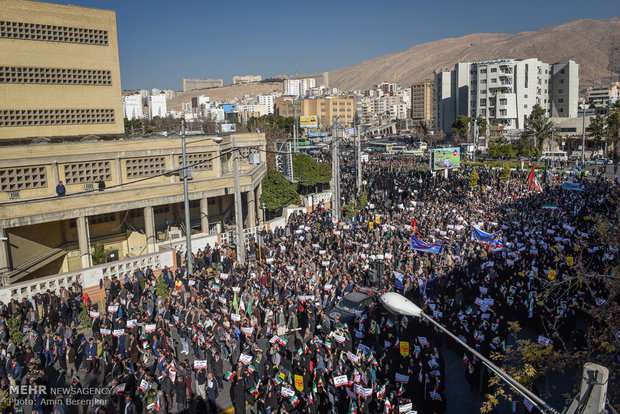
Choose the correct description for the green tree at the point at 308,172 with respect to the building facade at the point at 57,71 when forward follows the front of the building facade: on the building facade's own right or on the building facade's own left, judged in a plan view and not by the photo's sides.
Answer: on the building facade's own left

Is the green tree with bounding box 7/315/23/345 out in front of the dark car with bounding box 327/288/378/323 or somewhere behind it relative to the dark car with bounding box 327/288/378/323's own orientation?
in front

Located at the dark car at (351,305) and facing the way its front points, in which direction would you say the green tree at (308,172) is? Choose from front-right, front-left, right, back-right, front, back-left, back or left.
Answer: back-right

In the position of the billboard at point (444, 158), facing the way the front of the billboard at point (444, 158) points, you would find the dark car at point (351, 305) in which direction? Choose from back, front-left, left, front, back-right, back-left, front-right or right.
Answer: front

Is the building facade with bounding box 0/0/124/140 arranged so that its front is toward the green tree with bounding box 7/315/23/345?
yes

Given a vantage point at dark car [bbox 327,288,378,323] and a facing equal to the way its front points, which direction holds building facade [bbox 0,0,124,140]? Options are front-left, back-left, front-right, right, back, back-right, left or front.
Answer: right

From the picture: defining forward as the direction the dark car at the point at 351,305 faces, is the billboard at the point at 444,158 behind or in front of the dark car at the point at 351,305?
behind

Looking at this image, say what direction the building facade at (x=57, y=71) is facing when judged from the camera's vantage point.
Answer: facing the viewer and to the right of the viewer

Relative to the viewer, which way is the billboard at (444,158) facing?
toward the camera

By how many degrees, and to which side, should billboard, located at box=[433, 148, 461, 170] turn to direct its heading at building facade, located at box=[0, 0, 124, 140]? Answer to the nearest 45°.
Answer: approximately 45° to its right

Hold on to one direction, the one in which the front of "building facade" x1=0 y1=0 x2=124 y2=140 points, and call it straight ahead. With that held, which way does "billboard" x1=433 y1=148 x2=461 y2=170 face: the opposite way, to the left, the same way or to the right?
to the right

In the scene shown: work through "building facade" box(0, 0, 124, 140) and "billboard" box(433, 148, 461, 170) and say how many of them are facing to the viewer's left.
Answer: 0

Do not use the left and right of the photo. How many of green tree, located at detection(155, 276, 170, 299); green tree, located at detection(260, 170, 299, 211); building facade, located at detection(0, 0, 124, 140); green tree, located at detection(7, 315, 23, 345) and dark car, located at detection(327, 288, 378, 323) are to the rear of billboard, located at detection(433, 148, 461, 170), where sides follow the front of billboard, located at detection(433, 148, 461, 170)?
0
